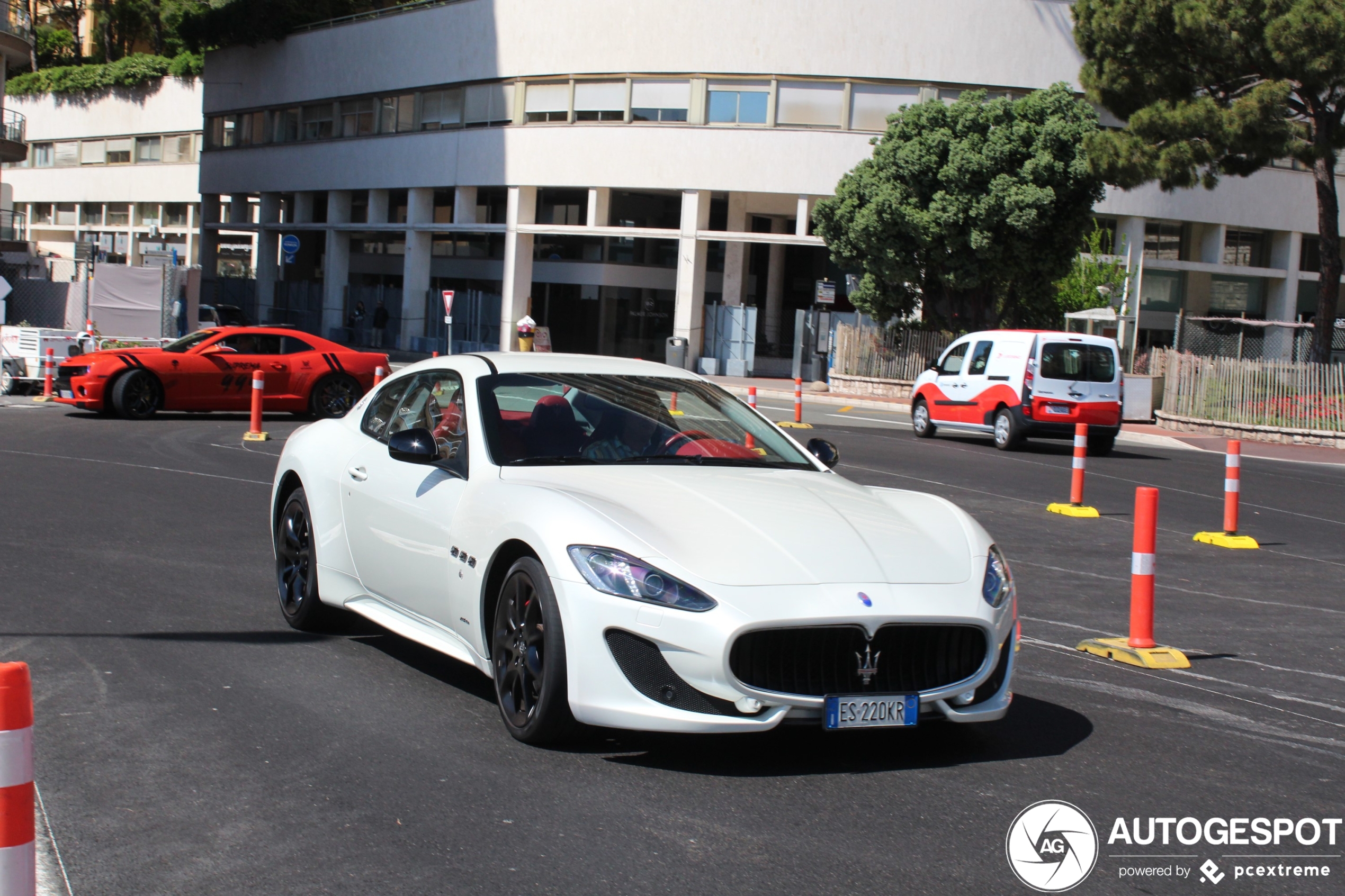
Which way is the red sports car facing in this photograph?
to the viewer's left

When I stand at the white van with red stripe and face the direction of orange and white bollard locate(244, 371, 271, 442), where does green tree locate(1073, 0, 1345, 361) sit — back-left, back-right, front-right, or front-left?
back-right

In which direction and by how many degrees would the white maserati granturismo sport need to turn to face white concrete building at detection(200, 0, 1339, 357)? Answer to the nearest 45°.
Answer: approximately 135° to its left

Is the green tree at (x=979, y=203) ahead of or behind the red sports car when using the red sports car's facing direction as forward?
behind

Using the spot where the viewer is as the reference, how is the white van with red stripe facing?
facing away from the viewer and to the left of the viewer

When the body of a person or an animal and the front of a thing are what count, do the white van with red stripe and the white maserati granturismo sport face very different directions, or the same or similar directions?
very different directions

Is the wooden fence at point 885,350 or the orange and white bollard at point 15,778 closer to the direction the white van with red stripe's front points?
the wooden fence

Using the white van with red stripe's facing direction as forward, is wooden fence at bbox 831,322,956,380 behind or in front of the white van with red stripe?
in front

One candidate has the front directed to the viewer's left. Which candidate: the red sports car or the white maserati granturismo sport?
the red sports car

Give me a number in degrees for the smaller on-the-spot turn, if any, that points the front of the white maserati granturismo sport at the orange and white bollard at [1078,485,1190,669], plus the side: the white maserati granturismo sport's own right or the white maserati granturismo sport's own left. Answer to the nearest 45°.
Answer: approximately 90° to the white maserati granturismo sport's own left

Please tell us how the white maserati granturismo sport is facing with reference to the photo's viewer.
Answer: facing the viewer and to the right of the viewer

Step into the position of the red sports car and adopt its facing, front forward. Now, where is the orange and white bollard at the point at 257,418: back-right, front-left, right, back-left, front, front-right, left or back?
left

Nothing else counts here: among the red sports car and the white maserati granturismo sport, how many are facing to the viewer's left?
1
